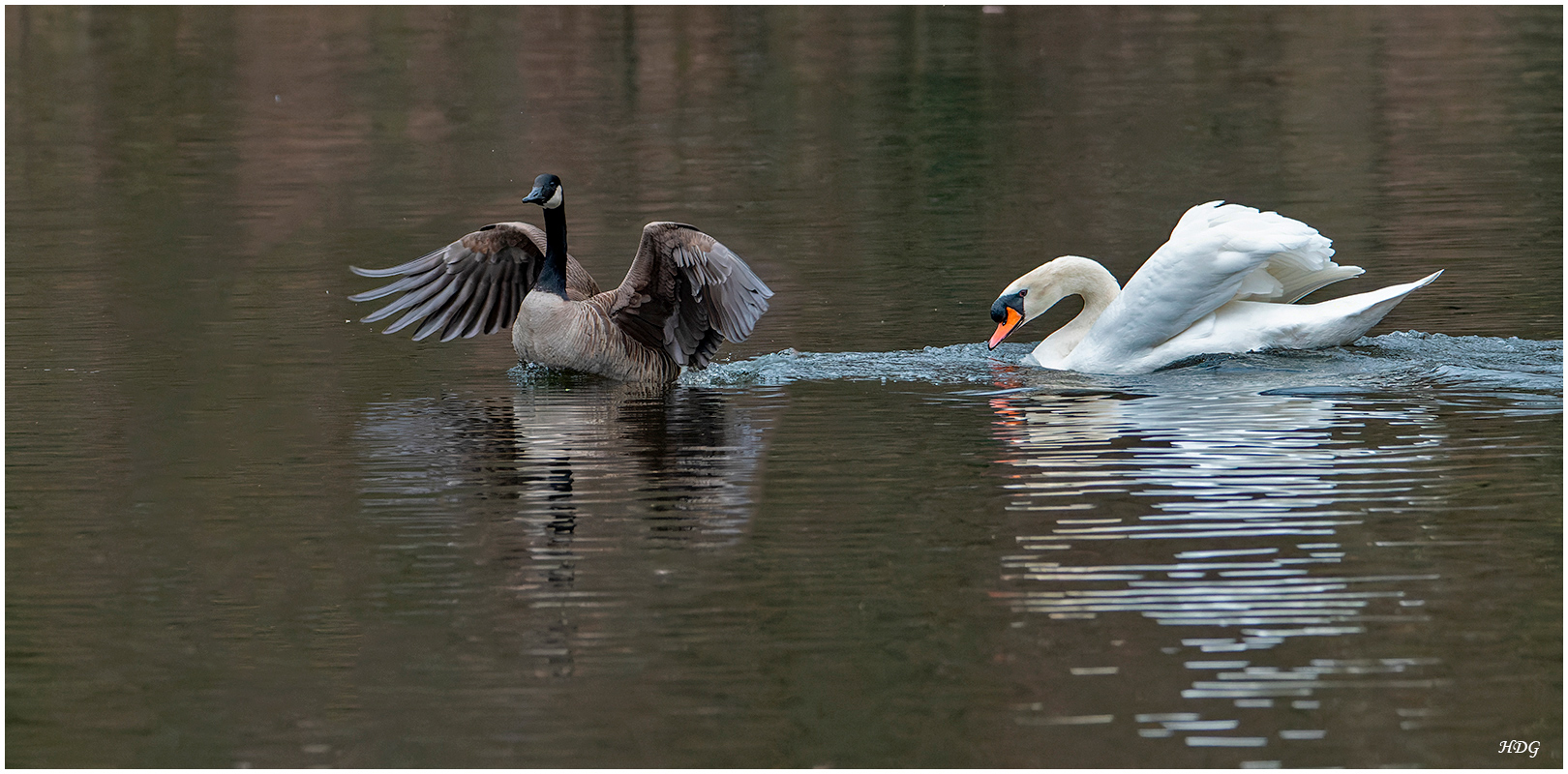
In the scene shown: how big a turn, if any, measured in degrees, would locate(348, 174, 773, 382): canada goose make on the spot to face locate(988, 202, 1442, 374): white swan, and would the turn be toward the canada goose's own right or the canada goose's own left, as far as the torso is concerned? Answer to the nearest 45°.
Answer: approximately 135° to the canada goose's own left

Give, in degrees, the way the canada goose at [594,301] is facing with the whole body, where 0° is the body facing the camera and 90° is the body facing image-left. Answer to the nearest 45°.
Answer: approximately 45°

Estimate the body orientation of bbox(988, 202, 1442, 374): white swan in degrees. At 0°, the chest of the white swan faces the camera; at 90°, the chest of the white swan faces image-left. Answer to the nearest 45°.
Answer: approximately 90°

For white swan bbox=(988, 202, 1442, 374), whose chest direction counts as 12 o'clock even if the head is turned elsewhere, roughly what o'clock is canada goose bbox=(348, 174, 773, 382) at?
The canada goose is roughly at 12 o'clock from the white swan.
